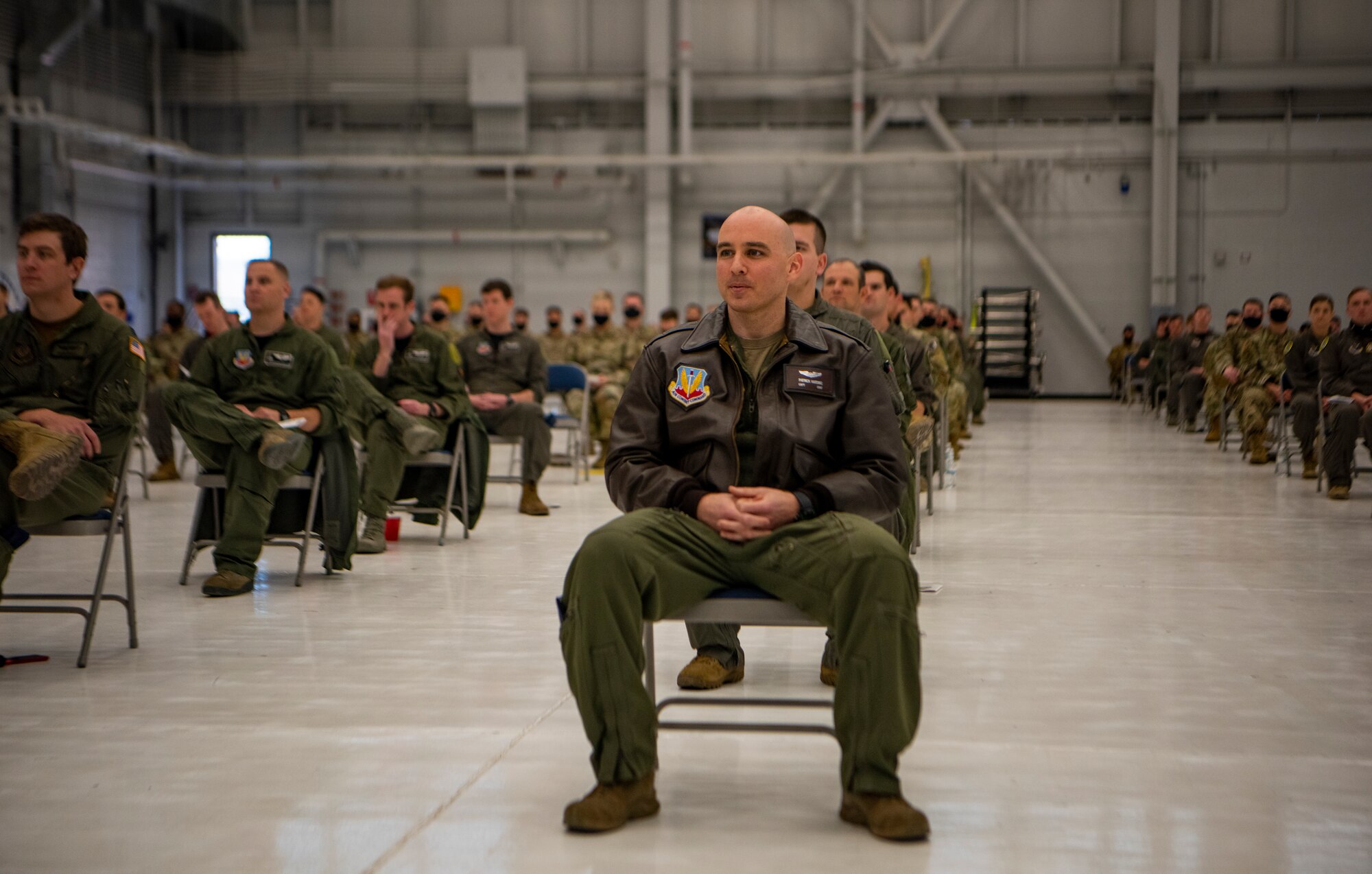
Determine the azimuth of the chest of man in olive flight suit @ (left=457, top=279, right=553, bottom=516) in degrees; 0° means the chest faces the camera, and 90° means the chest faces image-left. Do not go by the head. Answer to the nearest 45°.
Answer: approximately 0°

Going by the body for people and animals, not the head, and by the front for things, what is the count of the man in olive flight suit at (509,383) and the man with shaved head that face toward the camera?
2

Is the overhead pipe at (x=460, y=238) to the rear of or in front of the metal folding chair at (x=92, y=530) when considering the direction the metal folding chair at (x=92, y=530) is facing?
to the rear

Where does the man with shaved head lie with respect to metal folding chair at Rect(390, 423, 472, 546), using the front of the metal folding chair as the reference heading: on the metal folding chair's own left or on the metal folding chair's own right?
on the metal folding chair's own left
